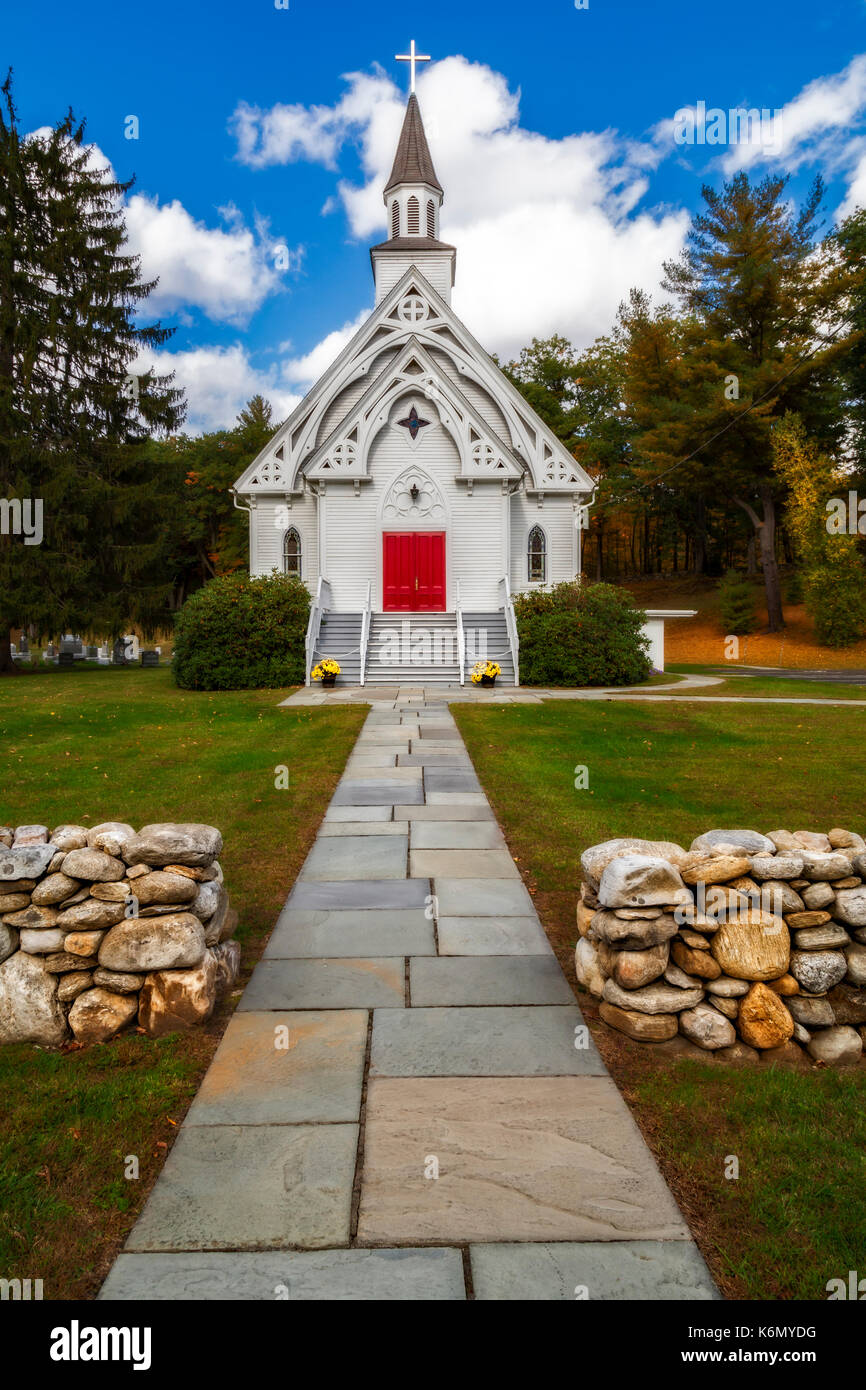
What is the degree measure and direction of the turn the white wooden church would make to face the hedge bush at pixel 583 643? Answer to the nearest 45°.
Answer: approximately 45° to its left

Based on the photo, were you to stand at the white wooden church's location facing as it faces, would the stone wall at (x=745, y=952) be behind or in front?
in front

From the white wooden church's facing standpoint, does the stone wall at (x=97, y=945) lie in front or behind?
in front

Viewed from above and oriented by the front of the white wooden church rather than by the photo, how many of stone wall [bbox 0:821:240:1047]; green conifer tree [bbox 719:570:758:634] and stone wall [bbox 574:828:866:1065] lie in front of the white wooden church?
2

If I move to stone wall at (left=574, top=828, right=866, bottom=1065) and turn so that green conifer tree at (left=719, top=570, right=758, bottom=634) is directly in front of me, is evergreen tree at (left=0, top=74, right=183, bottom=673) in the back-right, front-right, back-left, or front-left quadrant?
front-left

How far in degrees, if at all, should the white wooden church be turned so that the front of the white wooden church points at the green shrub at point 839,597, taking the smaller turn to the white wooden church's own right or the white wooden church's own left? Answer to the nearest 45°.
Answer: approximately 135° to the white wooden church's own left

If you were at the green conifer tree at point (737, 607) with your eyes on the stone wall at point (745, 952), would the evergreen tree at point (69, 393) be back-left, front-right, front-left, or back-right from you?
front-right

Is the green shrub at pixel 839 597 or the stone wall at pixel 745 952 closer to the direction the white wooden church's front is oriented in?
the stone wall

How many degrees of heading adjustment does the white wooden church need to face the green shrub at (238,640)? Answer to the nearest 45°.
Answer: approximately 45° to its right

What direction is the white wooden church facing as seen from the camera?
toward the camera

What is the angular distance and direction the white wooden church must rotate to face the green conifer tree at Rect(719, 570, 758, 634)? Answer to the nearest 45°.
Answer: approximately 135° to its left

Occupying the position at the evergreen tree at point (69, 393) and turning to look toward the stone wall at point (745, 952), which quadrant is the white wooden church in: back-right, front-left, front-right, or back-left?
front-left
